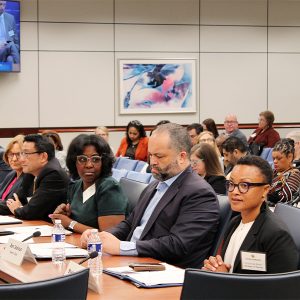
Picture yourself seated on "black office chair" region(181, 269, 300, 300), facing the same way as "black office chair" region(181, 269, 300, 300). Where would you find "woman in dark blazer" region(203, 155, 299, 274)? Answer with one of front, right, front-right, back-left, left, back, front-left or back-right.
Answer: front

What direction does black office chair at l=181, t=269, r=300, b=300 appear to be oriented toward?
away from the camera

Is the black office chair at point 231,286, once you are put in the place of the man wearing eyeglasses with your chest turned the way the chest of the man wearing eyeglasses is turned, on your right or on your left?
on your left

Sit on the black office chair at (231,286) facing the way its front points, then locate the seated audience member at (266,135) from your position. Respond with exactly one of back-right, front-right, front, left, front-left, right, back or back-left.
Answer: front

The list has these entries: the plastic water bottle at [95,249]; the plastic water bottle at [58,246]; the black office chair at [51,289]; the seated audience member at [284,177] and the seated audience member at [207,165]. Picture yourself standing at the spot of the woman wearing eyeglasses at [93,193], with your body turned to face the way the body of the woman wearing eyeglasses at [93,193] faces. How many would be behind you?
2

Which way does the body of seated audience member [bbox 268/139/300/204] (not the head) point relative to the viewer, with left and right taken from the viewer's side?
facing the viewer and to the left of the viewer

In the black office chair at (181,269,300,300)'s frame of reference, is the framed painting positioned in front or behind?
in front

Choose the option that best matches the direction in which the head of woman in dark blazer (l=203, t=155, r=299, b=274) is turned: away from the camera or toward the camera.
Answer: toward the camera

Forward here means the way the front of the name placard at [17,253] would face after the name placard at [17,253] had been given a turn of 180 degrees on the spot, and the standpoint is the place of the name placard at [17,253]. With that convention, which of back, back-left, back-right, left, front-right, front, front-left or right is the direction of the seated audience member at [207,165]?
front

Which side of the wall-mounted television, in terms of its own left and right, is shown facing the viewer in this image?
front

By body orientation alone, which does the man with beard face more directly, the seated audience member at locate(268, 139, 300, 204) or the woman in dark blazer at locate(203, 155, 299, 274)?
the woman in dark blazer

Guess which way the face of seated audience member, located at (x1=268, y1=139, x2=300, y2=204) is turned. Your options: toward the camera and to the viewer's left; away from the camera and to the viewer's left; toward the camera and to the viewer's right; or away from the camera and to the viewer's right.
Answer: toward the camera and to the viewer's left

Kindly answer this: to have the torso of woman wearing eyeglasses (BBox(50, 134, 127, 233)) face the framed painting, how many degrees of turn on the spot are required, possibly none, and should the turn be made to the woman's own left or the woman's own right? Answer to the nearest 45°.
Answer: approximately 135° to the woman's own right

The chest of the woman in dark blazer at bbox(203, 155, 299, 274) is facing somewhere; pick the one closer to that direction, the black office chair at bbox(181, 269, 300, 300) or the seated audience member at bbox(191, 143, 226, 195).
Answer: the black office chair
